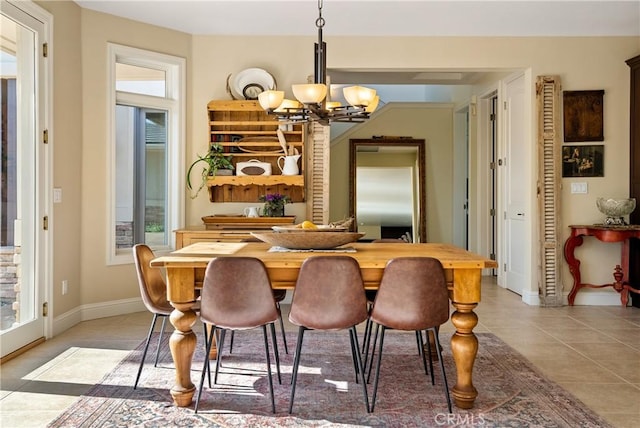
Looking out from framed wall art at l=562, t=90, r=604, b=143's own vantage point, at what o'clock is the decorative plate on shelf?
The decorative plate on shelf is roughly at 2 o'clock from the framed wall art.

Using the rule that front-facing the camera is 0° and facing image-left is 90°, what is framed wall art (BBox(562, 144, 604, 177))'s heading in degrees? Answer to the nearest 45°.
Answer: approximately 0°

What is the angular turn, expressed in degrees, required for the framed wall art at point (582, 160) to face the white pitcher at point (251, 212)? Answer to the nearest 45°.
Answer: approximately 45° to its right

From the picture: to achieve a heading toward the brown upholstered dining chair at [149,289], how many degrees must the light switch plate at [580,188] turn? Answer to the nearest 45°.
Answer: approximately 45° to its right

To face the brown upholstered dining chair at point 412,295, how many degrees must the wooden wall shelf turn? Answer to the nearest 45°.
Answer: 0° — it already faces it

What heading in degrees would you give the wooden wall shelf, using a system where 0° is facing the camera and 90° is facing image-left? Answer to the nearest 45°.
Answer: approximately 0°

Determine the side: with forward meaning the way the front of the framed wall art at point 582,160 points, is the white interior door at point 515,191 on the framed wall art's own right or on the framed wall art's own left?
on the framed wall art's own right

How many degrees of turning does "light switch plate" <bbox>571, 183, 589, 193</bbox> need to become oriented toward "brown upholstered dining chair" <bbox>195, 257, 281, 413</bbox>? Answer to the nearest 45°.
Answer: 0° — it already faces it
